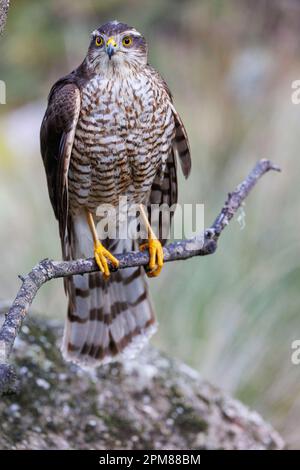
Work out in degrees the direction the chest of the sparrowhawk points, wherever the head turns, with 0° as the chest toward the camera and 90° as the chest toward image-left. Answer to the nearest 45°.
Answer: approximately 0°
